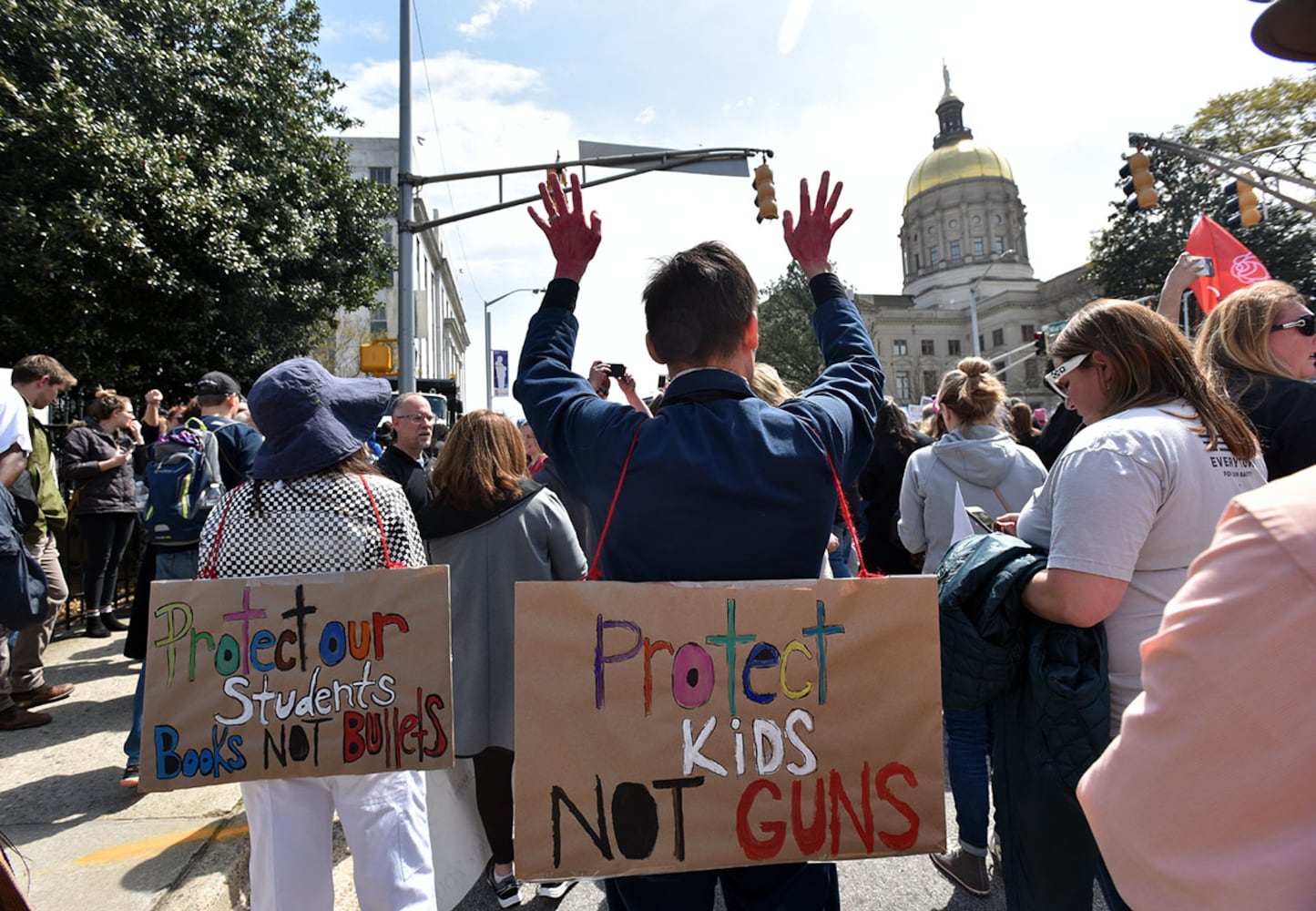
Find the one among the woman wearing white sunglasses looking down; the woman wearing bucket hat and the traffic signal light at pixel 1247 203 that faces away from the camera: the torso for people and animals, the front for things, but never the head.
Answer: the woman wearing bucket hat

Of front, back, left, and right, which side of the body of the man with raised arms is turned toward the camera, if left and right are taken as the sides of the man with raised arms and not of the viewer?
back

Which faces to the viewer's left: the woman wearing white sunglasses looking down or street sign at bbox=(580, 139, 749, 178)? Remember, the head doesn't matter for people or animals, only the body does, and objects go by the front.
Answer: the woman wearing white sunglasses looking down

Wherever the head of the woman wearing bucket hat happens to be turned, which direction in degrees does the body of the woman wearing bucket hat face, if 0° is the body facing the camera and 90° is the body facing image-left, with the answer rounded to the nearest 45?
approximately 180°

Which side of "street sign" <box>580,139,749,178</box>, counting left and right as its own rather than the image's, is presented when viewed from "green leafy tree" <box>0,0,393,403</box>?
left

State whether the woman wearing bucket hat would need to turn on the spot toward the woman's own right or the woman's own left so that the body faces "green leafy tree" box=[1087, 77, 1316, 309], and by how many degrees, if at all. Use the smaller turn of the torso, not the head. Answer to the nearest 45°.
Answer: approximately 45° to the woman's own right

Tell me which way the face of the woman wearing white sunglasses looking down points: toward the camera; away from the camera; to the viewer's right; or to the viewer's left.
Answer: to the viewer's left

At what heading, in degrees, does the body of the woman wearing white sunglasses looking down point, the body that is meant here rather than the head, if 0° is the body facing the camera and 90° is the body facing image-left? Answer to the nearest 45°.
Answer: approximately 90°

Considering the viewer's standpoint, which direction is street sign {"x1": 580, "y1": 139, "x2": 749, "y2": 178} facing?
facing away from the viewer
